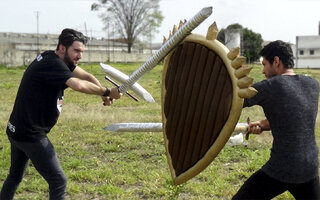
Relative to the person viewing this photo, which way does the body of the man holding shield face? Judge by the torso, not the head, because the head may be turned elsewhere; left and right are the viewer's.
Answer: facing away from the viewer and to the left of the viewer

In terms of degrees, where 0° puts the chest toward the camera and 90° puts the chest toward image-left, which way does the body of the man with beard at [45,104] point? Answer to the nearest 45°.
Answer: approximately 270°

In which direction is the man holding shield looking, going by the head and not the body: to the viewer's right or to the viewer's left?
to the viewer's left

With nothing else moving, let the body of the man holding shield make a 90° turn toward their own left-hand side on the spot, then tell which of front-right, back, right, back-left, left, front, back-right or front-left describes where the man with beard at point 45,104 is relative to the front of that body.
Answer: front-right
